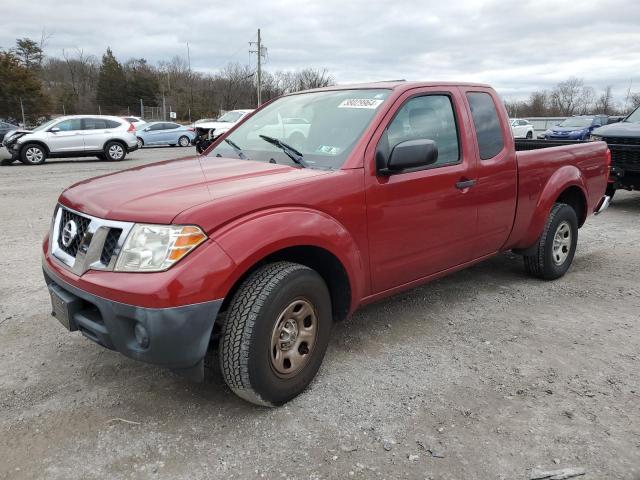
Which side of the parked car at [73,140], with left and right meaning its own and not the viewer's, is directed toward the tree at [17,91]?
right

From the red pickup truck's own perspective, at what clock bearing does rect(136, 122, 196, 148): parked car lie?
The parked car is roughly at 4 o'clock from the red pickup truck.

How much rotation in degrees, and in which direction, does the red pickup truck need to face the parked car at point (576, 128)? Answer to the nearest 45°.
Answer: approximately 180°

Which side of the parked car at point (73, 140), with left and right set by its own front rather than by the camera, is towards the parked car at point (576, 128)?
back

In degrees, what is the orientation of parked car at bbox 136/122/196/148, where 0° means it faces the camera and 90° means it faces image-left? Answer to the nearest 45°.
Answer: approximately 90°

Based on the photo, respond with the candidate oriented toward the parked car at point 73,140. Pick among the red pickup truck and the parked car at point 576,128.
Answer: the parked car at point 576,128

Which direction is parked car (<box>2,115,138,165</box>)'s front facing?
to the viewer's left

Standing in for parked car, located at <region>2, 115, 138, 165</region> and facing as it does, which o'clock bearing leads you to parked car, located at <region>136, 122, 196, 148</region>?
parked car, located at <region>136, 122, 196, 148</region> is roughly at 4 o'clock from parked car, located at <region>2, 115, 138, 165</region>.
